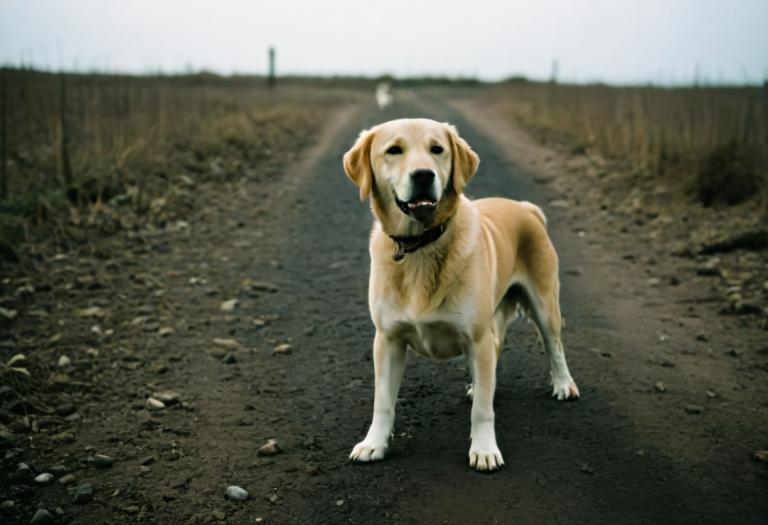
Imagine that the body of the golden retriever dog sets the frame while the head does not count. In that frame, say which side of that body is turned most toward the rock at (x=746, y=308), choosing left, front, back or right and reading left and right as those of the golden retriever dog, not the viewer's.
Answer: back

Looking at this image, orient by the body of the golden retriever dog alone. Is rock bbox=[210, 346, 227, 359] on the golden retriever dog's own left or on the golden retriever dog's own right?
on the golden retriever dog's own right

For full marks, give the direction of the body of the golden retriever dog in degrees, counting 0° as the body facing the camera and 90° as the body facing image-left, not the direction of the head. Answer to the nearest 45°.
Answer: approximately 45°

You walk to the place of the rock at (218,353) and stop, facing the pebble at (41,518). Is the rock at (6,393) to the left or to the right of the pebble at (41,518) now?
right

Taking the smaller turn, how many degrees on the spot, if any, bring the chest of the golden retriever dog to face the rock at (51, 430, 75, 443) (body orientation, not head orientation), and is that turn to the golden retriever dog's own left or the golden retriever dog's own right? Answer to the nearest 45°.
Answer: approximately 45° to the golden retriever dog's own right

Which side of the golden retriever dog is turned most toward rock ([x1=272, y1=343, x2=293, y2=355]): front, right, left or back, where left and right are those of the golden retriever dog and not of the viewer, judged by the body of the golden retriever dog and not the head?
right

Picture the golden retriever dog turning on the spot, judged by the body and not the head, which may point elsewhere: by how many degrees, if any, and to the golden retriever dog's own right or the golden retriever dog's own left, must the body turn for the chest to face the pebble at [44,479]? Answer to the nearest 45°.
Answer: approximately 45° to the golden retriever dog's own right

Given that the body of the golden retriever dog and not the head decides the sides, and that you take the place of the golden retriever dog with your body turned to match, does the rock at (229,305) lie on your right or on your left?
on your right

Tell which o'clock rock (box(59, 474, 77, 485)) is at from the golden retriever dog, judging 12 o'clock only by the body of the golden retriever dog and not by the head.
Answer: The rock is roughly at 1 o'clock from the golden retriever dog.

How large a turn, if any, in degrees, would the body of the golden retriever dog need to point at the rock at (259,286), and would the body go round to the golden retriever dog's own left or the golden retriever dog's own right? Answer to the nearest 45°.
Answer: approximately 90° to the golden retriever dog's own right

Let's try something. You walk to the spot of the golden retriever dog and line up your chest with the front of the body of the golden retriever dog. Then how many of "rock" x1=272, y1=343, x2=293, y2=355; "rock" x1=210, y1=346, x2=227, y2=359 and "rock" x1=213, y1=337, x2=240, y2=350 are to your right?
3
